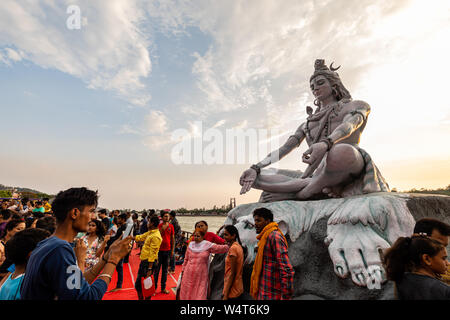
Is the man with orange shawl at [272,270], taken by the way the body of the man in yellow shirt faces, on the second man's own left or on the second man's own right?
on the second man's own left

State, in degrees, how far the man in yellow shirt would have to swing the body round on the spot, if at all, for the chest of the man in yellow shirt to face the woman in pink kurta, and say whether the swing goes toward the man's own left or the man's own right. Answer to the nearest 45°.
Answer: approximately 135° to the man's own left

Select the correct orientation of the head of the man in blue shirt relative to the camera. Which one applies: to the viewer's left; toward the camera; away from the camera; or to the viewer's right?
to the viewer's right

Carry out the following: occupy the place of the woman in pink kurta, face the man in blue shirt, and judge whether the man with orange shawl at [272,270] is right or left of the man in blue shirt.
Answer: left

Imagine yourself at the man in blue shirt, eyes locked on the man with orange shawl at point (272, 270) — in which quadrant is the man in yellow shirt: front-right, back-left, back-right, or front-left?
front-left

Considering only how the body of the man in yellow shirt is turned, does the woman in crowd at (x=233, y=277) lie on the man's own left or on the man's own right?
on the man's own left
